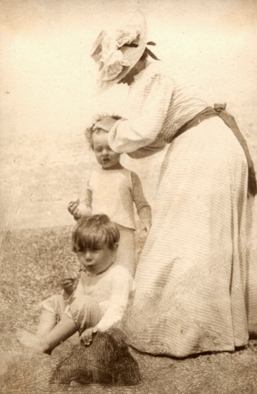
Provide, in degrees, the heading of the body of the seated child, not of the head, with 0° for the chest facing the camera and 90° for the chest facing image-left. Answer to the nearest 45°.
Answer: approximately 45°

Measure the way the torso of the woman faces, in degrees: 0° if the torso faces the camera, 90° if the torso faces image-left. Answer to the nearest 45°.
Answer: approximately 90°

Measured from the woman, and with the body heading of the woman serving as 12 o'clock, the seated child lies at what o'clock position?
The seated child is roughly at 11 o'clock from the woman.

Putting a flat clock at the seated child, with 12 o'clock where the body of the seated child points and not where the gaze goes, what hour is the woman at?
The woman is roughly at 7 o'clock from the seated child.
